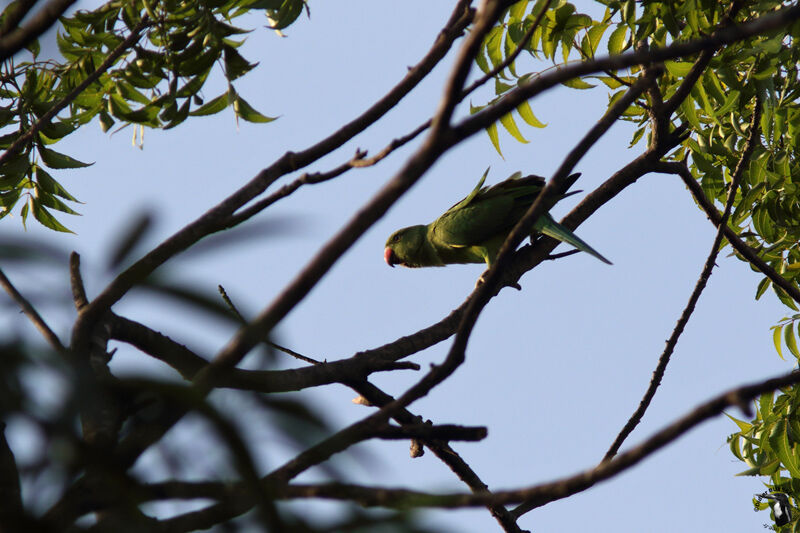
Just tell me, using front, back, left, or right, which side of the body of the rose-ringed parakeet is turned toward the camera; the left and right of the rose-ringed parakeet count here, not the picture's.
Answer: left

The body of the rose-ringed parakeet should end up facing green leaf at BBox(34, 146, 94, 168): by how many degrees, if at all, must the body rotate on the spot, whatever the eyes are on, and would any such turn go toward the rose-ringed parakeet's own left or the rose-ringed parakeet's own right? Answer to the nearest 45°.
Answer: approximately 45° to the rose-ringed parakeet's own left

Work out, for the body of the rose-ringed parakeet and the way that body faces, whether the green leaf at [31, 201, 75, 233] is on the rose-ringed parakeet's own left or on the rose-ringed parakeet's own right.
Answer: on the rose-ringed parakeet's own left

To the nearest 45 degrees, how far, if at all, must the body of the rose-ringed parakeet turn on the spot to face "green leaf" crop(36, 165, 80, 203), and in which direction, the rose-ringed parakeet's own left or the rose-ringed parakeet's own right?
approximately 45° to the rose-ringed parakeet's own left
